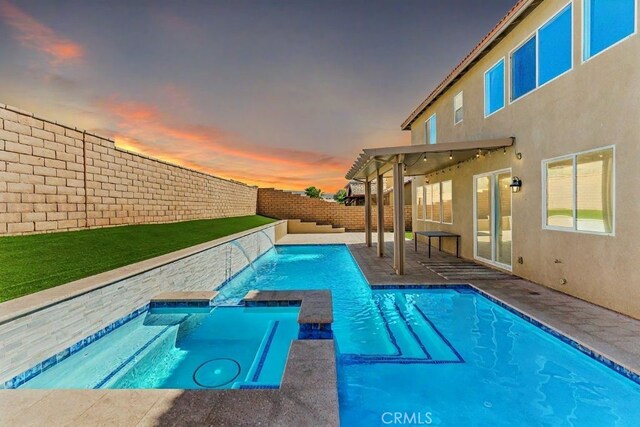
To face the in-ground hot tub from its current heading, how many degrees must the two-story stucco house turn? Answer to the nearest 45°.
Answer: approximately 180°

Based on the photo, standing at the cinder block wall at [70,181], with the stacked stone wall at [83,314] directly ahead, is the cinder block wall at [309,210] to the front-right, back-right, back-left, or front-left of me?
back-left

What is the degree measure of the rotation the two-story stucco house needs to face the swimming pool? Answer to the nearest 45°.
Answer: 0° — it already faces it
